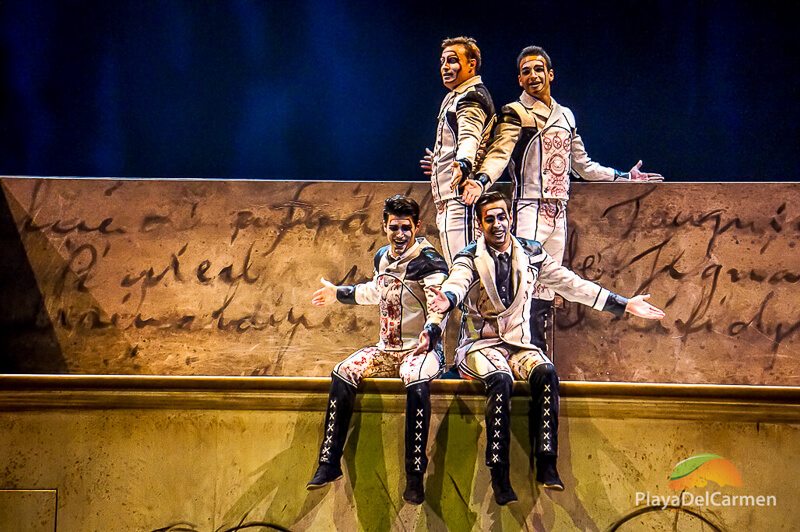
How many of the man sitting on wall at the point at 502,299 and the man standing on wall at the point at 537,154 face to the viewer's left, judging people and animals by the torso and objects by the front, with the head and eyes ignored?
0

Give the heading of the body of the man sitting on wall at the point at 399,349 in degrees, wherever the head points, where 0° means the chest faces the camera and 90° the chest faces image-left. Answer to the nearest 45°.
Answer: approximately 45°

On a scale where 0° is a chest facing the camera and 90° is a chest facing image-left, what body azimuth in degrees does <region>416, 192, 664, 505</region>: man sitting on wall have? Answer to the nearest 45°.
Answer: approximately 0°

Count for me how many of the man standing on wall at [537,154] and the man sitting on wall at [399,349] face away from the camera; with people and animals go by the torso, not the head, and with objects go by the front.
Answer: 0
